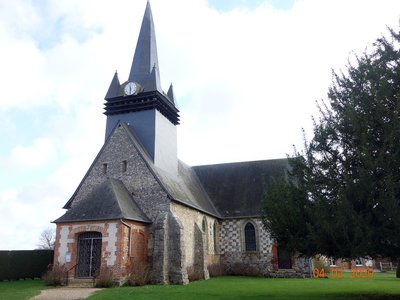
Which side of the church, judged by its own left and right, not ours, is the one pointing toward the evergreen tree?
left

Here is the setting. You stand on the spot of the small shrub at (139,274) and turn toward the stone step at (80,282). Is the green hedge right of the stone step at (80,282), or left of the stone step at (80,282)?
right

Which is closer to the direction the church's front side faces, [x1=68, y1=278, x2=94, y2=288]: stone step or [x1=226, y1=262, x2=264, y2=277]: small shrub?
the stone step

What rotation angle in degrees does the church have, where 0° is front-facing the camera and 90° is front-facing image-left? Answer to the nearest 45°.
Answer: approximately 45°

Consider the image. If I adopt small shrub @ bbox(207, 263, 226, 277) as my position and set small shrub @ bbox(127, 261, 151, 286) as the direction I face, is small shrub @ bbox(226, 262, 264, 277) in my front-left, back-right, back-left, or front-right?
back-left

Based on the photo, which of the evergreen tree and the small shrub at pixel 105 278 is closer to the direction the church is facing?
the small shrub

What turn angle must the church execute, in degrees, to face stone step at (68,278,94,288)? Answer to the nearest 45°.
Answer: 0° — it already faces it

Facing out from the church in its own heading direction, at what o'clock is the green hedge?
The green hedge is roughly at 2 o'clock from the church.

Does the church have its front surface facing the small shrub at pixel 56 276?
yes

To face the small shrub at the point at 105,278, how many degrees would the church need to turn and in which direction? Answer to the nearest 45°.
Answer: approximately 45° to its left
